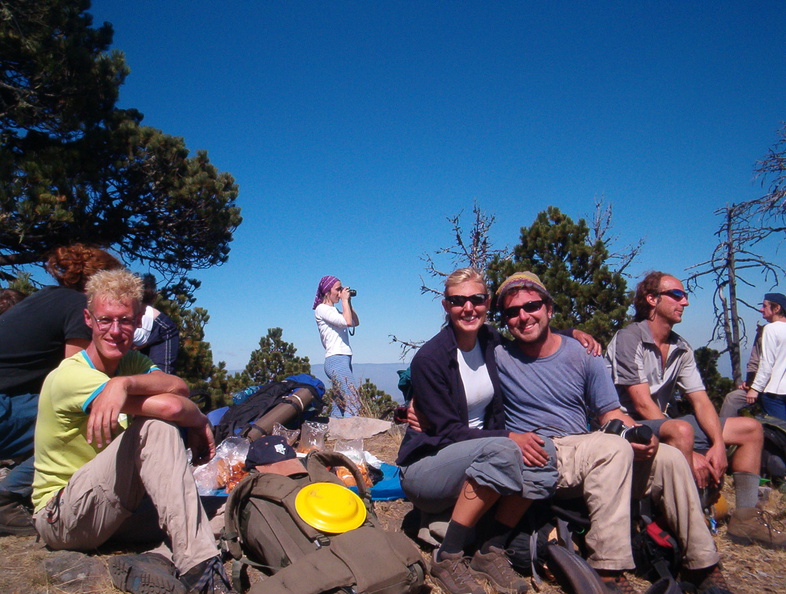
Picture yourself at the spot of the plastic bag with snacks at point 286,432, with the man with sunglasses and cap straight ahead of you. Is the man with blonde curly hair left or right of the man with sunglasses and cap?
right

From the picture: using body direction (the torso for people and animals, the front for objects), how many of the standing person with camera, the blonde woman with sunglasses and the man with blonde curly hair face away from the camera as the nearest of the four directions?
0

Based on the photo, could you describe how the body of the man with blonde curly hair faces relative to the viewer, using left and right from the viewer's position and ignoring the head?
facing the viewer and to the right of the viewer

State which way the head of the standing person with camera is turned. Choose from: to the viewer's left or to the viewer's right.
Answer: to the viewer's right

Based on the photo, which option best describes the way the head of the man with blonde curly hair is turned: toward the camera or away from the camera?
toward the camera

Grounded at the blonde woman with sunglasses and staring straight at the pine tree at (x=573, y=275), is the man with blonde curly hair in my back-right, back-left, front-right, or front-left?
back-left

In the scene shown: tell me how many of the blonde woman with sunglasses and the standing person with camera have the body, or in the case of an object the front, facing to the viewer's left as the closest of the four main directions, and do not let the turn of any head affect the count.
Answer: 0

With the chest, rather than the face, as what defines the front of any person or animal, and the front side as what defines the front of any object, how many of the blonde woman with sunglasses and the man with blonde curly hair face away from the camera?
0

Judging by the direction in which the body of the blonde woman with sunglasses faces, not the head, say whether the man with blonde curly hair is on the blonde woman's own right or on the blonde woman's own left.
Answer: on the blonde woman's own right

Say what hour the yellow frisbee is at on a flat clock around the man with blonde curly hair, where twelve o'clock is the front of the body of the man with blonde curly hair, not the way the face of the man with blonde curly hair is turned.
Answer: The yellow frisbee is roughly at 11 o'clock from the man with blonde curly hair.

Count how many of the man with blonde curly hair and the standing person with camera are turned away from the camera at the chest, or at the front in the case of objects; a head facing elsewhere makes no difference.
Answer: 0

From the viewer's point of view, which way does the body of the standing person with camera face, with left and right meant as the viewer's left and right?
facing to the right of the viewer
